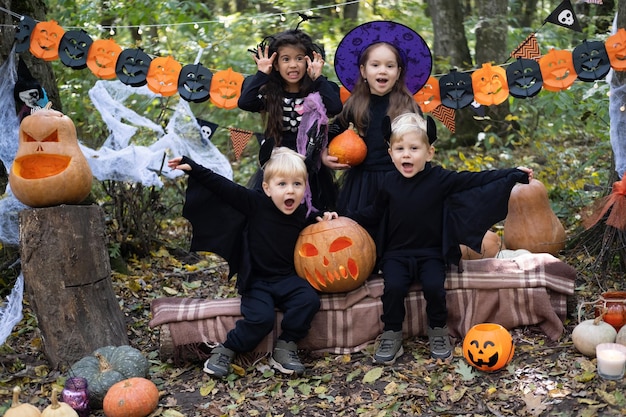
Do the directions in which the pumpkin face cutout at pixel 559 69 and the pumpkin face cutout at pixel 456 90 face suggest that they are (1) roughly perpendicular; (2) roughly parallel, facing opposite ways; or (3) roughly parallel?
roughly parallel

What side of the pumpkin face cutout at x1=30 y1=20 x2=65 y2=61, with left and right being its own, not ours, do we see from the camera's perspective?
front

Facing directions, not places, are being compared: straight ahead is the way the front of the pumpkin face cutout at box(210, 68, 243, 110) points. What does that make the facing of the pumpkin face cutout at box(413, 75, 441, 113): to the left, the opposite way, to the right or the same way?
the same way

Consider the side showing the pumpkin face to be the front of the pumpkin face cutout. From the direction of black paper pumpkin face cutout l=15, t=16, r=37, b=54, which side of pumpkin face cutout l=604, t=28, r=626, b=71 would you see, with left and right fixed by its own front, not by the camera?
right

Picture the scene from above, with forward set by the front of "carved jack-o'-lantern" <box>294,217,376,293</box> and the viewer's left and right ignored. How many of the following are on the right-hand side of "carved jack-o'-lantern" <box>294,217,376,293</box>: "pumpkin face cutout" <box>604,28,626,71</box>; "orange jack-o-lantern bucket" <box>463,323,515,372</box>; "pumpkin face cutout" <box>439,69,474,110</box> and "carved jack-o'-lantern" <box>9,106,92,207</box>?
1

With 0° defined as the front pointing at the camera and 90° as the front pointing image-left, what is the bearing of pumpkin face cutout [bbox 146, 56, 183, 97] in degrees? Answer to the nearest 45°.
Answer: approximately 0°

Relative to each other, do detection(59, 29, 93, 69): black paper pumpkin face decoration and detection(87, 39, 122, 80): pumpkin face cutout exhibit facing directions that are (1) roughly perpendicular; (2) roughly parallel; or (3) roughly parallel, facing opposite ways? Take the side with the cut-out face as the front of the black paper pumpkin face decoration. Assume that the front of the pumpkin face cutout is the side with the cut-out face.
roughly parallel

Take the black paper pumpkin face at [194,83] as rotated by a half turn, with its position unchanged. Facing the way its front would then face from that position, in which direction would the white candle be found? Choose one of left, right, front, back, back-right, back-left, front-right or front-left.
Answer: back-right

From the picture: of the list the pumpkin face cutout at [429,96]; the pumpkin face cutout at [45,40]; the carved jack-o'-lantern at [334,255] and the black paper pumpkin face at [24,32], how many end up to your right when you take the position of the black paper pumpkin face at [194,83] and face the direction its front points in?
2

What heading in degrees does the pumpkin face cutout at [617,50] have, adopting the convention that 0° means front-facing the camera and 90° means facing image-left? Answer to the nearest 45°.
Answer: approximately 0°

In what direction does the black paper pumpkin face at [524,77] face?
toward the camera

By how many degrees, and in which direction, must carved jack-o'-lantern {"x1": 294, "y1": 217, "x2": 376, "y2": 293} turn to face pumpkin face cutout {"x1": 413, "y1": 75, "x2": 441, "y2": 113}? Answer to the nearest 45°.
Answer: approximately 135° to its left

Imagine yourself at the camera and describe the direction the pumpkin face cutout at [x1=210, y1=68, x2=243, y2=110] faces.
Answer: facing the viewer

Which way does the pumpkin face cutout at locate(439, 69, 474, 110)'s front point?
toward the camera
